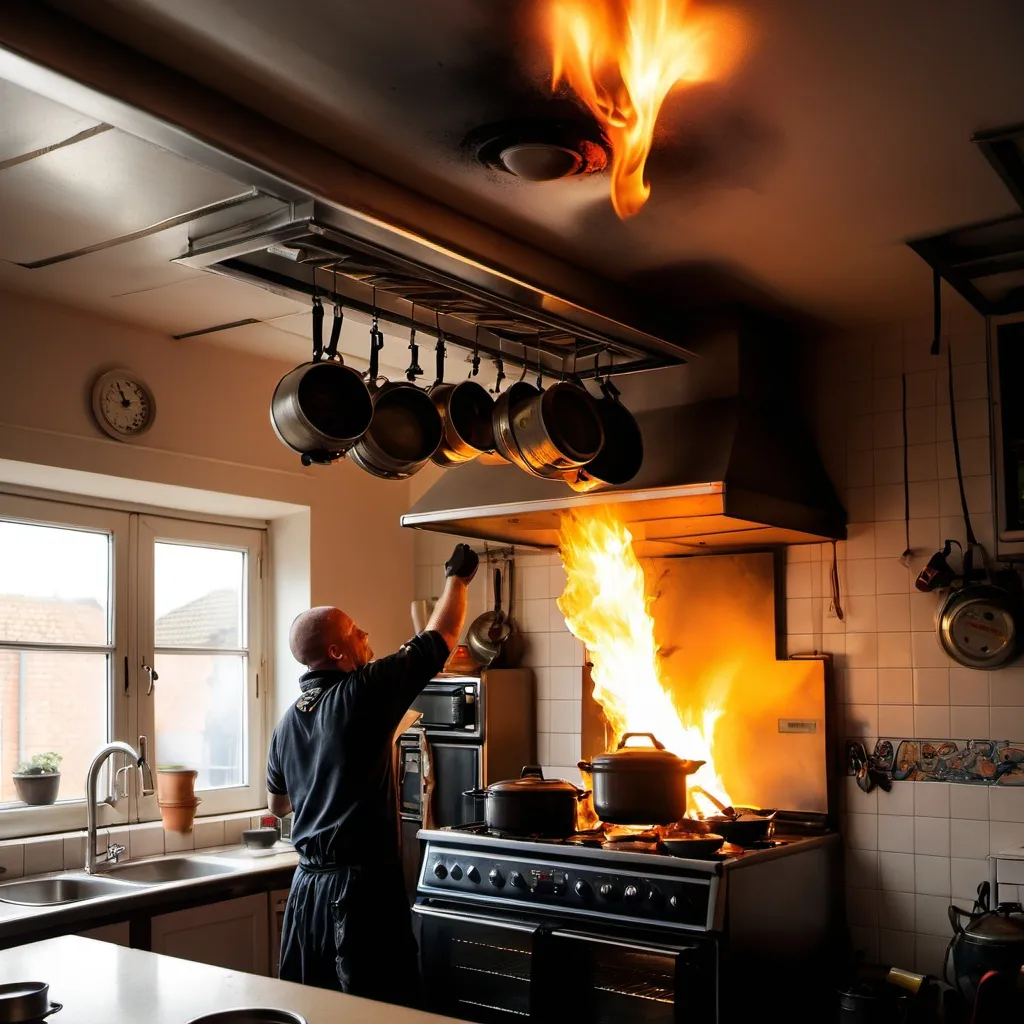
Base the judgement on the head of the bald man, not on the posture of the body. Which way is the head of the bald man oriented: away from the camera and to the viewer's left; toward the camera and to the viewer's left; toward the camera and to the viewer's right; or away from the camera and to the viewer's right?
away from the camera and to the viewer's right

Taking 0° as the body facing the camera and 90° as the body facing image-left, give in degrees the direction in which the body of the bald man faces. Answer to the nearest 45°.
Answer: approximately 225°

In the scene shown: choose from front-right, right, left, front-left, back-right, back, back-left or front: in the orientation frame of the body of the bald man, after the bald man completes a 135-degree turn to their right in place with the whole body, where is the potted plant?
back-right

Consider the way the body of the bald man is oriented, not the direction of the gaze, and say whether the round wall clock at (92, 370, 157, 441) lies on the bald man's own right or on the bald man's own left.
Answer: on the bald man's own left

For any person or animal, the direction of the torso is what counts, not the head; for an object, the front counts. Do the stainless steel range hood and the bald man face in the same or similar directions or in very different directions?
very different directions
